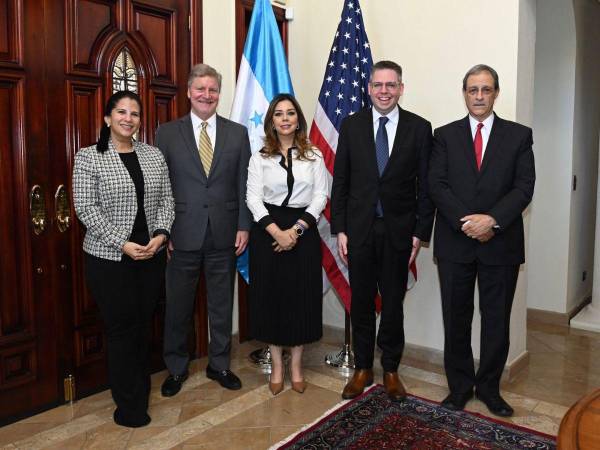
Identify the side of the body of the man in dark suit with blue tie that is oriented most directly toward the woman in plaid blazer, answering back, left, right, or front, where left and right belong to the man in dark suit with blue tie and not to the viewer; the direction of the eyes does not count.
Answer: right

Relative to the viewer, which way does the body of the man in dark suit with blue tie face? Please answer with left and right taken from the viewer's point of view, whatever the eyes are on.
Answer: facing the viewer

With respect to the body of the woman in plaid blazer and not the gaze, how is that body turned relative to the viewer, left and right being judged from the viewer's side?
facing the viewer and to the right of the viewer

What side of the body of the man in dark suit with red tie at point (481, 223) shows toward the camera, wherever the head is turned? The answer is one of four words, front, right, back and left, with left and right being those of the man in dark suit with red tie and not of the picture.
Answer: front

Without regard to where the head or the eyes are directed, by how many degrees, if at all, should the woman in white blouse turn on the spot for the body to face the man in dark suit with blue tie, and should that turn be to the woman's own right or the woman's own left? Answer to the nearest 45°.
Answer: approximately 90° to the woman's own left

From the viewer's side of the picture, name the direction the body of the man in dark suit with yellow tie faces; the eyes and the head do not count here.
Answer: toward the camera
